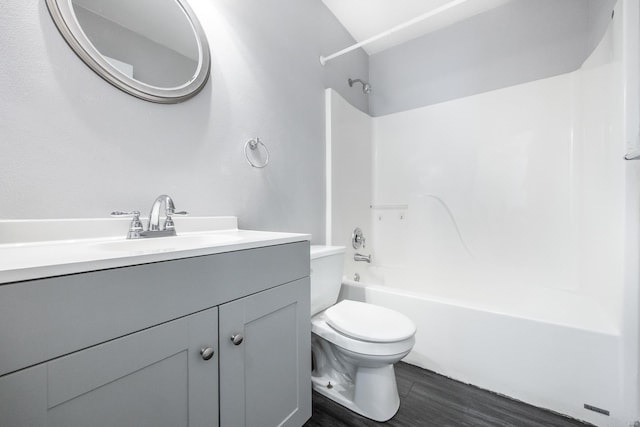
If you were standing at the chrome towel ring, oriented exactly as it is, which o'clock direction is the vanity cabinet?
The vanity cabinet is roughly at 2 o'clock from the chrome towel ring.

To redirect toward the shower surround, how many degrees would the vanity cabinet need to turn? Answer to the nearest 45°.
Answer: approximately 45° to its left

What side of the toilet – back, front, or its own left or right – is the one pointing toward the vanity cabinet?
right

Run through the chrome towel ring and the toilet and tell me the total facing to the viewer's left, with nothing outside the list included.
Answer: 0

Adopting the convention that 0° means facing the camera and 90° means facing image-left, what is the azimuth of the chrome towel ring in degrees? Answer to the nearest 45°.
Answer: approximately 315°

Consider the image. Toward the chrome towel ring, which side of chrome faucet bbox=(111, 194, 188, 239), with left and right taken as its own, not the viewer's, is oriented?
left

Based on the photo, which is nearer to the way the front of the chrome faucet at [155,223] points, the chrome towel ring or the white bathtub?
the white bathtub

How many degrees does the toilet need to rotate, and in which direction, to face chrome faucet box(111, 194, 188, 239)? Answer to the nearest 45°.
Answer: approximately 90° to its right

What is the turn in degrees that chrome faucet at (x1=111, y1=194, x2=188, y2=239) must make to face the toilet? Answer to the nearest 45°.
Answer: approximately 45° to its left
